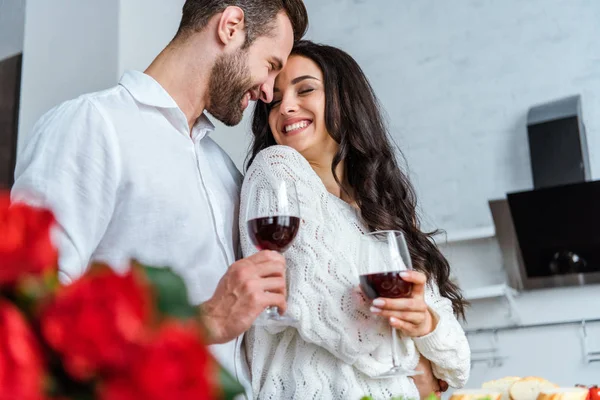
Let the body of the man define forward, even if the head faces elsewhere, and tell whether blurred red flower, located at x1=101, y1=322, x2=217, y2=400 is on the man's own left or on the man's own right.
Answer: on the man's own right

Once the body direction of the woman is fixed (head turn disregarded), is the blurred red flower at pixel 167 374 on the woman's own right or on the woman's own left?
on the woman's own right

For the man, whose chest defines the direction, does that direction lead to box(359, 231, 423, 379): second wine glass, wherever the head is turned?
yes

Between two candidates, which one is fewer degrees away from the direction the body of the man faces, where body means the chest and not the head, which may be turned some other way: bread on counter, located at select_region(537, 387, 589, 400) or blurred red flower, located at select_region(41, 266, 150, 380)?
the bread on counter

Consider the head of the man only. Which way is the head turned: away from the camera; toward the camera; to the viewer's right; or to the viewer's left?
to the viewer's right

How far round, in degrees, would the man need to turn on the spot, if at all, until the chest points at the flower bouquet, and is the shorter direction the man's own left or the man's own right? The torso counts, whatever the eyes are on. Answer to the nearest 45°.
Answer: approximately 45° to the man's own right

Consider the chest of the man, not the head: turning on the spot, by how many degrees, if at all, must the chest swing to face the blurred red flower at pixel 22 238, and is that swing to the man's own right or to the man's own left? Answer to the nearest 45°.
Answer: approximately 45° to the man's own right

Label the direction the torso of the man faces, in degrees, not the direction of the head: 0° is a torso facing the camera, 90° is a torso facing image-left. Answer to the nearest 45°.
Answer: approximately 315°

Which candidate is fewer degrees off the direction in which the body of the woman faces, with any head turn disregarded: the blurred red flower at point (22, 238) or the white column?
the blurred red flower

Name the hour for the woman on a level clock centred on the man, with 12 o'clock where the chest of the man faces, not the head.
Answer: The woman is roughly at 11 o'clock from the man.

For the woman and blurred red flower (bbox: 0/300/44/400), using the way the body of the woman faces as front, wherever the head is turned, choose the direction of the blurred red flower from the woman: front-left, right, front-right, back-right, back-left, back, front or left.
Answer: front-right

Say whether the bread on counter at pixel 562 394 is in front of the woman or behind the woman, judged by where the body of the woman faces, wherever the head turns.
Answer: in front

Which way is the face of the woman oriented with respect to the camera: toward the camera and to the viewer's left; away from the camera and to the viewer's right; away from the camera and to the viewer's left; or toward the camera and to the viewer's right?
toward the camera and to the viewer's left

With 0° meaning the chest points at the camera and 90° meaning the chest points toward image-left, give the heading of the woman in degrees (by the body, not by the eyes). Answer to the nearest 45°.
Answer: approximately 315°
